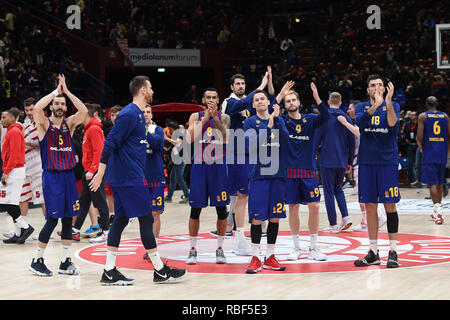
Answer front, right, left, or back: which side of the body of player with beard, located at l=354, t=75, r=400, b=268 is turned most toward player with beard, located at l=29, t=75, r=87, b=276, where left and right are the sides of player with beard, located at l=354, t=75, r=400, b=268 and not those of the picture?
right

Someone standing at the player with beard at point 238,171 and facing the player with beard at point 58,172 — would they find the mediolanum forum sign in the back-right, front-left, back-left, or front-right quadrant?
back-right

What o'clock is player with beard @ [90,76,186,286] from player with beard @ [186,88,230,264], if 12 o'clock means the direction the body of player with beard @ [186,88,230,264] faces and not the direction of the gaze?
player with beard @ [90,76,186,286] is roughly at 1 o'clock from player with beard @ [186,88,230,264].

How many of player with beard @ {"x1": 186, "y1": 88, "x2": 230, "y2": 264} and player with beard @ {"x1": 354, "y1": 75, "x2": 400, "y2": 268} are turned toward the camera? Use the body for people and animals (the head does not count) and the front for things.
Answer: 2

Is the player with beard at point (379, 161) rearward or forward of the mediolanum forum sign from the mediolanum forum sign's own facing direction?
forward

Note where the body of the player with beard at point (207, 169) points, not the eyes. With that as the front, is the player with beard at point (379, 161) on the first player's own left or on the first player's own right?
on the first player's own left

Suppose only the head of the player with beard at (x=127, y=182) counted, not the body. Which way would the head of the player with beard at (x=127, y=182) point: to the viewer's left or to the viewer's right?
to the viewer's right

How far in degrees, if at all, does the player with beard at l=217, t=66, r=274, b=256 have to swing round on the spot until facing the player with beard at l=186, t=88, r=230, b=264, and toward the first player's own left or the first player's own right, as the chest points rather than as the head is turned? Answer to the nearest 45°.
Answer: approximately 90° to the first player's own right
